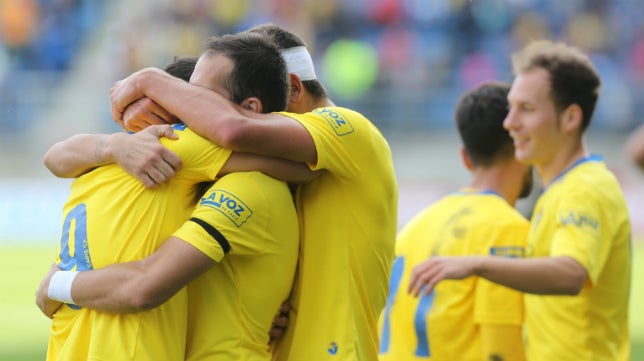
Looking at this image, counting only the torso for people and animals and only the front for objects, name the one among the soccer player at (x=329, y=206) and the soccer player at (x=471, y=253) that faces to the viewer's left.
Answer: the soccer player at (x=329, y=206)

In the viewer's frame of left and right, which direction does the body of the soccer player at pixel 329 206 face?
facing to the left of the viewer

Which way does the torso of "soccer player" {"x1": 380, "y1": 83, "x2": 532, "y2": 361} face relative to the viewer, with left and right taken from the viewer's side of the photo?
facing away from the viewer and to the right of the viewer

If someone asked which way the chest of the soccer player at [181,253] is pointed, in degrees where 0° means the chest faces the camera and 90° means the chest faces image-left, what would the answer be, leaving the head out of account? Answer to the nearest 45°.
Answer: approximately 90°

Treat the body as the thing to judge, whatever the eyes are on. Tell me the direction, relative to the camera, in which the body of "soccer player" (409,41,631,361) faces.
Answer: to the viewer's left

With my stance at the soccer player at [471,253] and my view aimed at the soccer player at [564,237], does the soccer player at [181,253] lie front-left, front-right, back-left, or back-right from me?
back-right
